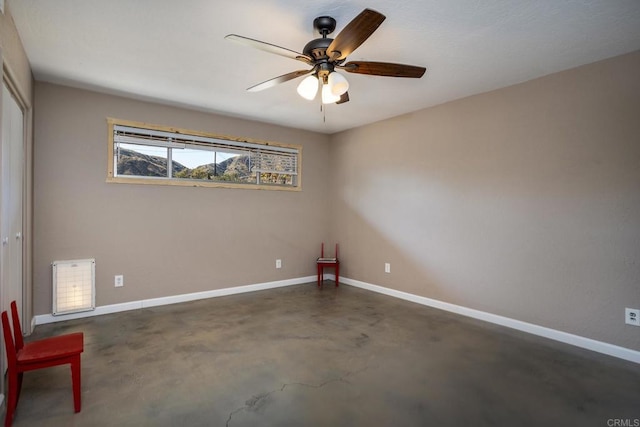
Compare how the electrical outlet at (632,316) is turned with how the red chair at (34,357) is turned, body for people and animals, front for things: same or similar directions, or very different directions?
very different directions

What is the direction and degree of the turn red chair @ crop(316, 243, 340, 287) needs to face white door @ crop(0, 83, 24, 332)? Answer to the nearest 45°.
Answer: approximately 45° to its right

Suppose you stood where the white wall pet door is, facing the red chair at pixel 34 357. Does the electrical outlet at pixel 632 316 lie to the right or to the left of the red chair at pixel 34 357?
left

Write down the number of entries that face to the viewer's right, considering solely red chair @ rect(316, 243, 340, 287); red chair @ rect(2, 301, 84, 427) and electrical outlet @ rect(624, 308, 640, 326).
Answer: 1

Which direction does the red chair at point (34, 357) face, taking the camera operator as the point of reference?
facing to the right of the viewer

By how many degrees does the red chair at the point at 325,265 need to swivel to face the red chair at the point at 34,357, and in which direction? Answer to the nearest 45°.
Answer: approximately 45° to its right

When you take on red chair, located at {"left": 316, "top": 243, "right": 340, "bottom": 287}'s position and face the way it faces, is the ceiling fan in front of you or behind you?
in front

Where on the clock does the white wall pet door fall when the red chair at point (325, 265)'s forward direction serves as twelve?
The white wall pet door is roughly at 2 o'clock from the red chair.
